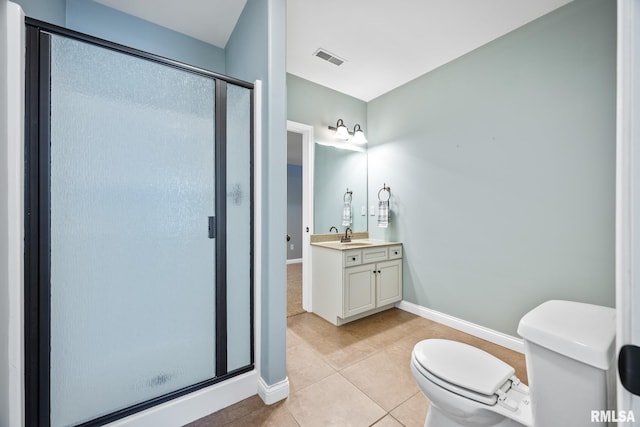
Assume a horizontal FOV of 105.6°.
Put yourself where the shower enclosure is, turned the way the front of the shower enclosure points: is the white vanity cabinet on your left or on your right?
on your left

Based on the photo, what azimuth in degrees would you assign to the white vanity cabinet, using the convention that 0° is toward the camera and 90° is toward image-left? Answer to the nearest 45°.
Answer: approximately 315°

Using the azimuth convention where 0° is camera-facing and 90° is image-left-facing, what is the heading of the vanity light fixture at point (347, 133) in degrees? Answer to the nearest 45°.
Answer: approximately 315°

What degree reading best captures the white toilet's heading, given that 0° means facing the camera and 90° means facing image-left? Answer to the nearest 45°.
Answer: approximately 135°

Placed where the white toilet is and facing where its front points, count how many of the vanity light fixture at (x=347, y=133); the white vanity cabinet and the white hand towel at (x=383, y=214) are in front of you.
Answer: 3

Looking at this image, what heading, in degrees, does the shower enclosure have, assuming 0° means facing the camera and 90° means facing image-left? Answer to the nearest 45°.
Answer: approximately 315°
